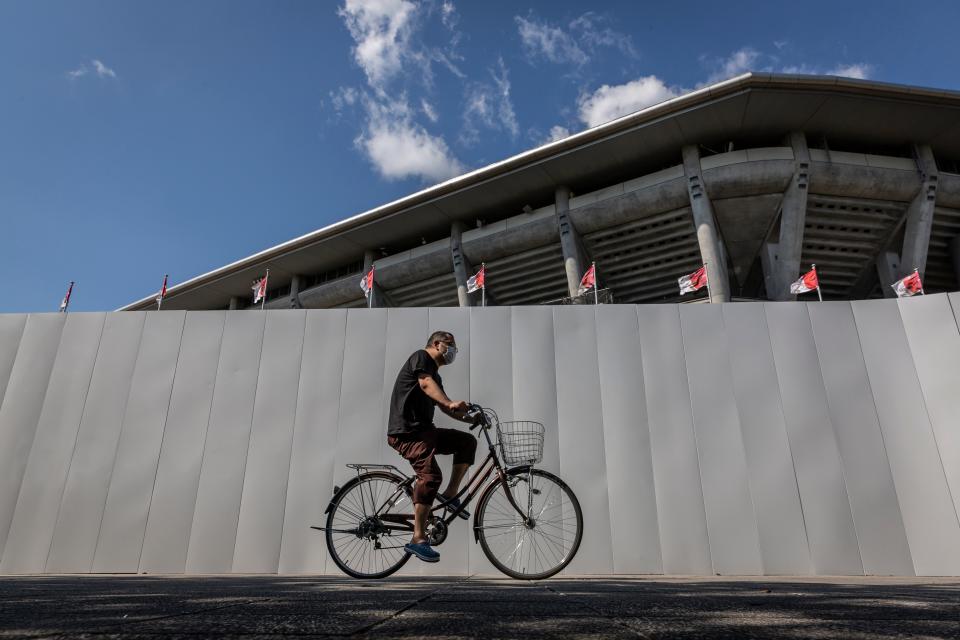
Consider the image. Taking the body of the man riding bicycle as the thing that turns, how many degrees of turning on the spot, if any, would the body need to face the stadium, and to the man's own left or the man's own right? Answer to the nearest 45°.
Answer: approximately 45° to the man's own left

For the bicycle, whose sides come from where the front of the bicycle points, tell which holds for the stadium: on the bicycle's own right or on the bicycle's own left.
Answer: on the bicycle's own left

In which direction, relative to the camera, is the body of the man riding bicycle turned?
to the viewer's right

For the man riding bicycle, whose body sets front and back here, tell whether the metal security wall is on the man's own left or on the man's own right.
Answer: on the man's own left

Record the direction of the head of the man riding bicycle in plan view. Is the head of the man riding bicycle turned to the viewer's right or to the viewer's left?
to the viewer's right

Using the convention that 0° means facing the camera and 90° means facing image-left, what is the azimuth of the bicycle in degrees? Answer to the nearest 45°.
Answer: approximately 270°

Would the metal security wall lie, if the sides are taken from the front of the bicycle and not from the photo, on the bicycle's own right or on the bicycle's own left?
on the bicycle's own left

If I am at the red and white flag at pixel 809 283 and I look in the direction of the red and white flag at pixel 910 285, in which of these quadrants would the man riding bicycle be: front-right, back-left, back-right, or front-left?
back-right

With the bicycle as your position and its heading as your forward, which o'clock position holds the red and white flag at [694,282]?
The red and white flag is roughly at 10 o'clock from the bicycle.
